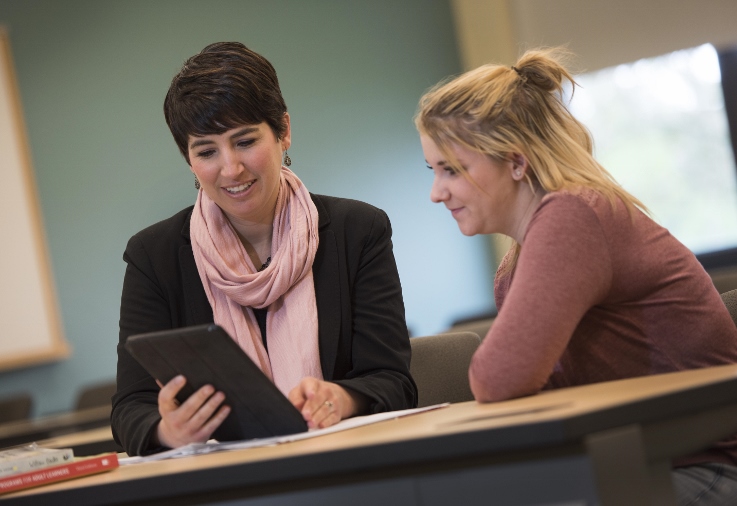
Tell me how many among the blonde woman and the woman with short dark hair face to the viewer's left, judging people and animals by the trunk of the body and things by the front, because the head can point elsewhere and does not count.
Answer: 1

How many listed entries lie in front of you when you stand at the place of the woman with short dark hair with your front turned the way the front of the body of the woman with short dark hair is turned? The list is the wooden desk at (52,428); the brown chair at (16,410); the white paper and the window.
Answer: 1

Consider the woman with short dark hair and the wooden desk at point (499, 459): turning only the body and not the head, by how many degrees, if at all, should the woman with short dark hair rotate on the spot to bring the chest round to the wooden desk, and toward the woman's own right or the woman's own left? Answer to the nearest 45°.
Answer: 0° — they already face it

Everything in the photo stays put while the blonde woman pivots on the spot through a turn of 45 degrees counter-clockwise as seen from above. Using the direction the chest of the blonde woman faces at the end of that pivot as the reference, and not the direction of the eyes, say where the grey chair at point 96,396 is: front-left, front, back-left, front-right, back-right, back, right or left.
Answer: right

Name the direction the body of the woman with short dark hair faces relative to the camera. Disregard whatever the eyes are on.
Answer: toward the camera

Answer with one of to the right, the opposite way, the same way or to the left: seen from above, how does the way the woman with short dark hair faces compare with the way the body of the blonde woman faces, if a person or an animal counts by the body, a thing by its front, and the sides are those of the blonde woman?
to the left

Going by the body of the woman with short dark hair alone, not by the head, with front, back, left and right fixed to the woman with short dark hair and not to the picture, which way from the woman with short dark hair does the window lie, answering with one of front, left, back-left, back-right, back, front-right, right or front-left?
back-left

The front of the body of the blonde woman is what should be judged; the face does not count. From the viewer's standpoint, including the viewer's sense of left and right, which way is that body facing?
facing to the left of the viewer

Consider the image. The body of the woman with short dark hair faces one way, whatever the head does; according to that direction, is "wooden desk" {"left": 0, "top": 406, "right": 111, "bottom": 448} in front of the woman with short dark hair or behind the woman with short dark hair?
behind

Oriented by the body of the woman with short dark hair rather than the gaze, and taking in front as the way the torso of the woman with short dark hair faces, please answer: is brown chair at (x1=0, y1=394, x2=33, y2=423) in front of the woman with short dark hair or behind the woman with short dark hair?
behind
